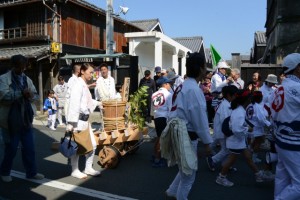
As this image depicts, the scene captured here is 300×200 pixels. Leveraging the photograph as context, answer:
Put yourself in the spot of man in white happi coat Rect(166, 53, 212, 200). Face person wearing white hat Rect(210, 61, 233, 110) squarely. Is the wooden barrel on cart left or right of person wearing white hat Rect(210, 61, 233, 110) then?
left

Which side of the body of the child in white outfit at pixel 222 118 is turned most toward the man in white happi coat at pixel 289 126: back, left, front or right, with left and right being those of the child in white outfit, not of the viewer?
right

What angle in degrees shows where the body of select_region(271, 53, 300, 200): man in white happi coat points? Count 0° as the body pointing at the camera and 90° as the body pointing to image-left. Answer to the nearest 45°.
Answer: approximately 225°
